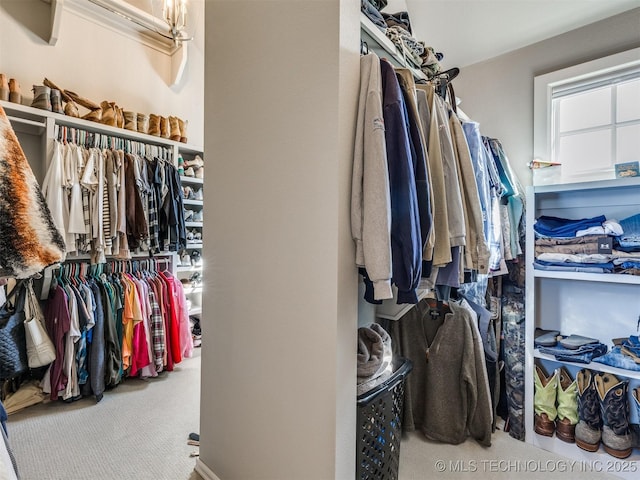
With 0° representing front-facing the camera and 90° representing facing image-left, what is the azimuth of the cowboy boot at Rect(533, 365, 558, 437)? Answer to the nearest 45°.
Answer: approximately 0°

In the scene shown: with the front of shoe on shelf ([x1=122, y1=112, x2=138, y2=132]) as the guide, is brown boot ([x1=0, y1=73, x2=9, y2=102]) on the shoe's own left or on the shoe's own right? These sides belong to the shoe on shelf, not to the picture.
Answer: on the shoe's own right

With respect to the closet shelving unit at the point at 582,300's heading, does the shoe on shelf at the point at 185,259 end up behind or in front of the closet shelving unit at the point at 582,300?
in front

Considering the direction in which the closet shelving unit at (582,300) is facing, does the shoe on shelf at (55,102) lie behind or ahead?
ahead

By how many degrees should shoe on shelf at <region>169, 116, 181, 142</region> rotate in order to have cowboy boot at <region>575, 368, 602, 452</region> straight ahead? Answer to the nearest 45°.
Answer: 0° — it already faces it

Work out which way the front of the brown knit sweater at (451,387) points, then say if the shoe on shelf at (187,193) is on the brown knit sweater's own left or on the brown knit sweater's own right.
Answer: on the brown knit sweater's own right

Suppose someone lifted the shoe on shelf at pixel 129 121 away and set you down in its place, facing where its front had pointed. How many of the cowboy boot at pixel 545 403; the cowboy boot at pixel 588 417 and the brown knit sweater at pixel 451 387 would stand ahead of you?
3

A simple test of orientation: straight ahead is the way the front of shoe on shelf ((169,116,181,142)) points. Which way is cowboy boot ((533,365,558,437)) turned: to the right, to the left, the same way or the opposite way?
to the right

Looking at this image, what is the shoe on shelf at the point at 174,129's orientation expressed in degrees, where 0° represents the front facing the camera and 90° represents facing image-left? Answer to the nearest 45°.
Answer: approximately 315°
